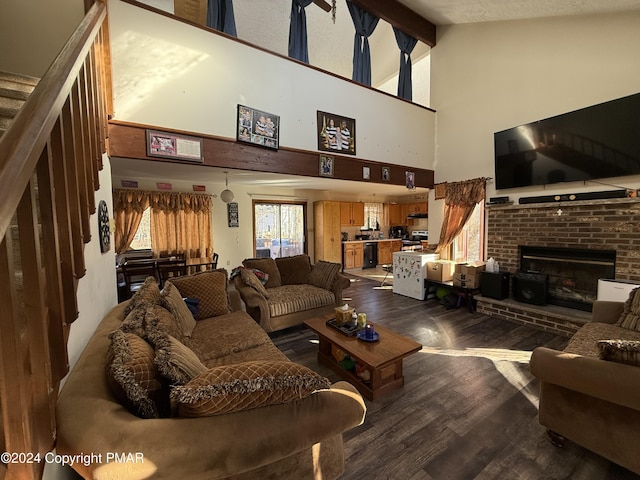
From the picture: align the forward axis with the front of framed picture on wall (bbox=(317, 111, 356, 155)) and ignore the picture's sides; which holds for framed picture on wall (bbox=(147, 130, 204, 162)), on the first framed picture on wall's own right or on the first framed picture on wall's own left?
on the first framed picture on wall's own right

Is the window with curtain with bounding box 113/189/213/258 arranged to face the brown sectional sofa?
yes

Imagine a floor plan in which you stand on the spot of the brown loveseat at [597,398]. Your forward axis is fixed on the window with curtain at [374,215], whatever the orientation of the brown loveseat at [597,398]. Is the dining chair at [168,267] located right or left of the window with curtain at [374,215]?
left

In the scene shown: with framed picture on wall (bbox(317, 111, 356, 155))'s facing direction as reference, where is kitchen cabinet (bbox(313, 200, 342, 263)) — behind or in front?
behind

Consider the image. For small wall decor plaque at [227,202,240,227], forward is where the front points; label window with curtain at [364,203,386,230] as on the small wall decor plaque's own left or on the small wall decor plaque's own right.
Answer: on the small wall decor plaque's own left

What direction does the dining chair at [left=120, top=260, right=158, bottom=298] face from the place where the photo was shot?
facing away from the viewer
